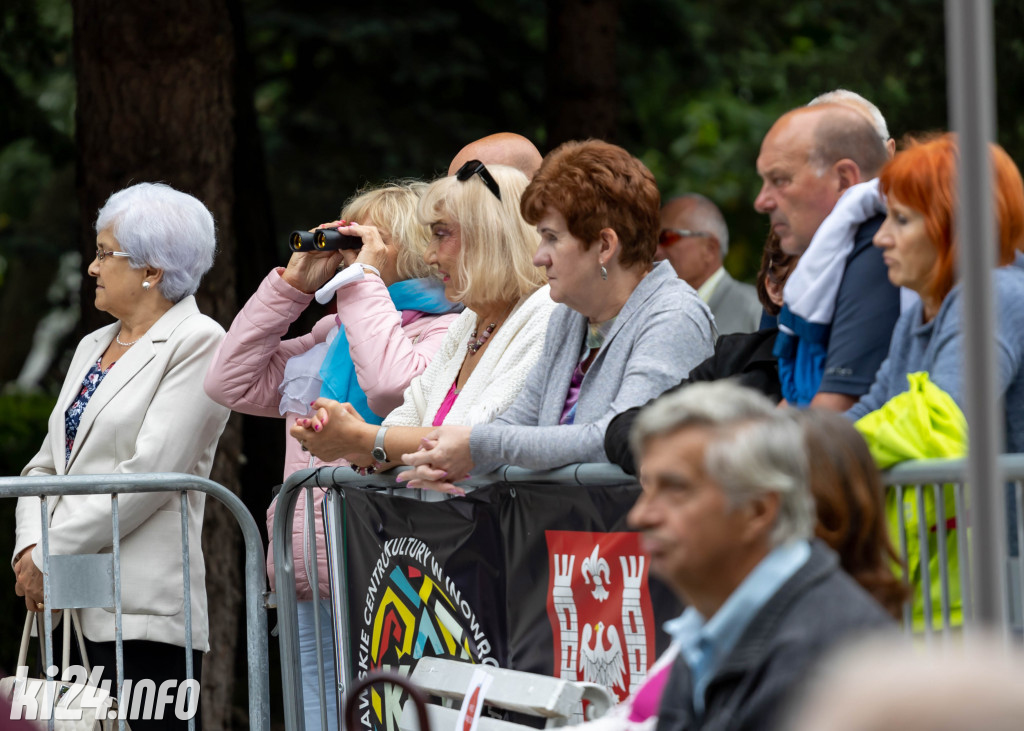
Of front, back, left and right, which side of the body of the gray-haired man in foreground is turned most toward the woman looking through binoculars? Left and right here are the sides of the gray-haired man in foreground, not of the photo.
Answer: right

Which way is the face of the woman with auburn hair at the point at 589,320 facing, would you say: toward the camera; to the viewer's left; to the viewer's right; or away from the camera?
to the viewer's left

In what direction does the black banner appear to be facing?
toward the camera

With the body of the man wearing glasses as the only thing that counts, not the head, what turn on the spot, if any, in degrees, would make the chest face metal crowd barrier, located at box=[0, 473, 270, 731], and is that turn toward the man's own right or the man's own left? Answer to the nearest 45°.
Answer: approximately 45° to the man's own left

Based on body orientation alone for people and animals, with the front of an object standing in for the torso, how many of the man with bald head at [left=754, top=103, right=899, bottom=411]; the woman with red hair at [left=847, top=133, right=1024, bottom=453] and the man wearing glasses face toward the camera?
0

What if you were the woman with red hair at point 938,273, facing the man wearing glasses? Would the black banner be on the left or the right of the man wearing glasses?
left

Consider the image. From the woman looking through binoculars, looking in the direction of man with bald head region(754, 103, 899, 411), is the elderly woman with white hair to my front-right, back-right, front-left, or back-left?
back-right

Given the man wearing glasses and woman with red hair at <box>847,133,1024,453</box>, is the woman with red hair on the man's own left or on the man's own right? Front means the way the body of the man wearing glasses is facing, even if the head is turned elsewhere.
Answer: on the man's own left

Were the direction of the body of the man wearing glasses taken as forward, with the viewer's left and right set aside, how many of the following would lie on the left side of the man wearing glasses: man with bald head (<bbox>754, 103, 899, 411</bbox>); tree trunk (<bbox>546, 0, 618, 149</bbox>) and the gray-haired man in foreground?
2

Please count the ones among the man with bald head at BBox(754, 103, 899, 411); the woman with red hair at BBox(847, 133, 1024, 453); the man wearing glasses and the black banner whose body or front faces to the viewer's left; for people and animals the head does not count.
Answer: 3

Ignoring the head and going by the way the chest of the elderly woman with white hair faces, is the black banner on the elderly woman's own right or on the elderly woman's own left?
on the elderly woman's own left

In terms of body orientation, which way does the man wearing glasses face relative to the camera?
to the viewer's left

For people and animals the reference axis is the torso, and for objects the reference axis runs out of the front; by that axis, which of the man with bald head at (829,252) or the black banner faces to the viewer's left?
the man with bald head

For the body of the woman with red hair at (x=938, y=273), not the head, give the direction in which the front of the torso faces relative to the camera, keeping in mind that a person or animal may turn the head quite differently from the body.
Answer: to the viewer's left

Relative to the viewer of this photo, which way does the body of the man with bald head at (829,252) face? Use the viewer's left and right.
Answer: facing to the left of the viewer

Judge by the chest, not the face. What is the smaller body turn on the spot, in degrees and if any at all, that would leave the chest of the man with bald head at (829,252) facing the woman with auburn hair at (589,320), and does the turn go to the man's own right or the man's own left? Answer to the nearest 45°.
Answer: approximately 45° to the man's own right

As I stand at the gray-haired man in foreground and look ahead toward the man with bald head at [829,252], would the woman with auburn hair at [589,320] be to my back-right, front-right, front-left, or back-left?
front-left

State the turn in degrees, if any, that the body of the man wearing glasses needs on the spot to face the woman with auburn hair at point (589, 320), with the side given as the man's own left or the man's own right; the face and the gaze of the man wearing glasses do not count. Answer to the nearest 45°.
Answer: approximately 90° to the man's own left
